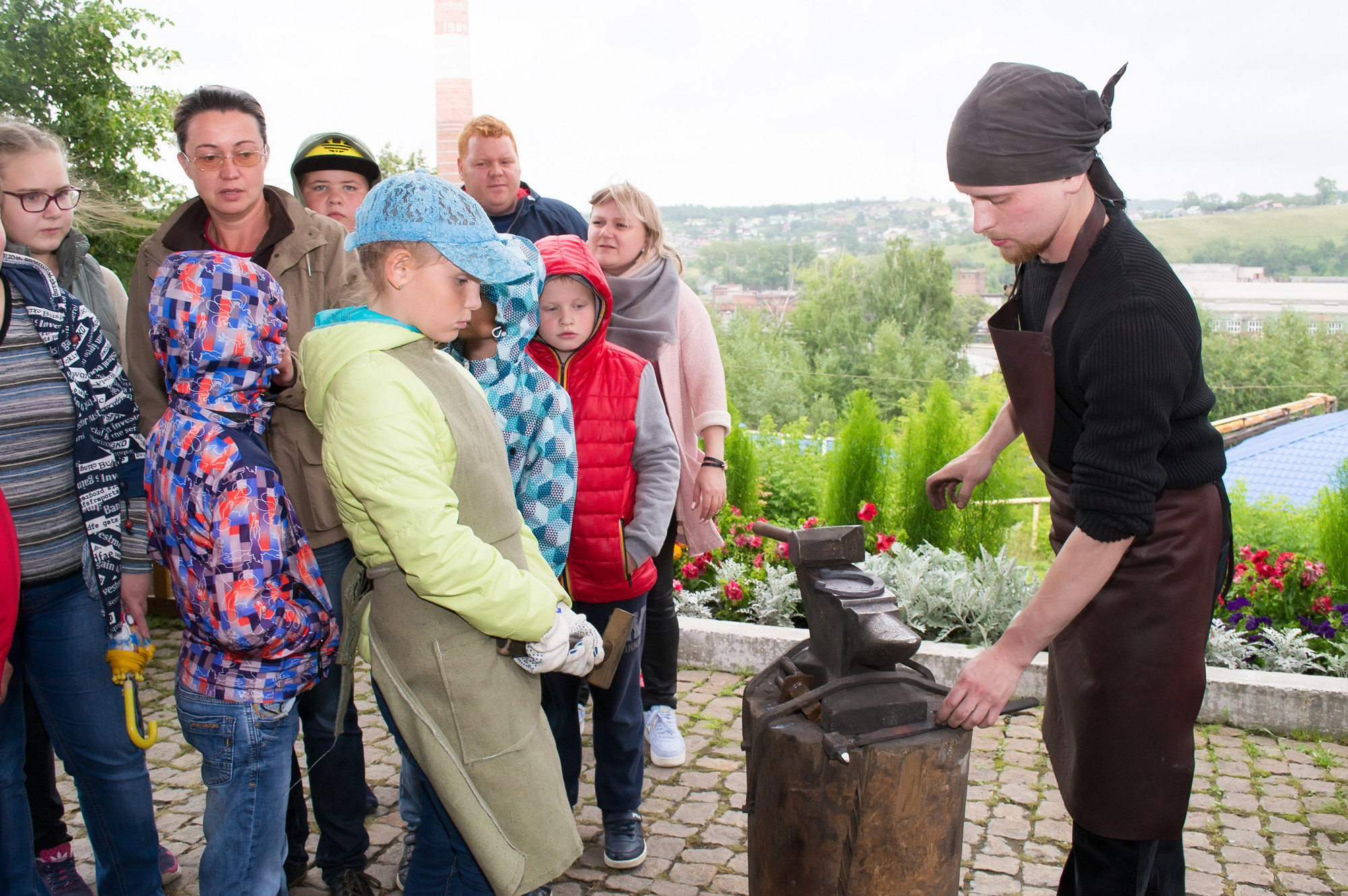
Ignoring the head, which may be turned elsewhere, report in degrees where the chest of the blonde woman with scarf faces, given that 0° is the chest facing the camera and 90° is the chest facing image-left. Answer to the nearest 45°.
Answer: approximately 45°

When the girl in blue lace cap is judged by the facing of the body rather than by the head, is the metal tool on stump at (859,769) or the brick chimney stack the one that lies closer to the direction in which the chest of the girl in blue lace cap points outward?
the metal tool on stump

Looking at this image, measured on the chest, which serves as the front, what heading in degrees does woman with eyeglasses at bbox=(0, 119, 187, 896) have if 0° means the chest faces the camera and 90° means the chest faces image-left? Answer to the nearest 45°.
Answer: approximately 315°

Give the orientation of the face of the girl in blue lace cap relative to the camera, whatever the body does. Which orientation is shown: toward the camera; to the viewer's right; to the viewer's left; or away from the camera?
to the viewer's right

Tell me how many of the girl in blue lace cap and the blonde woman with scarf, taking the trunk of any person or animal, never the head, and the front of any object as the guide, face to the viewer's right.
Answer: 1

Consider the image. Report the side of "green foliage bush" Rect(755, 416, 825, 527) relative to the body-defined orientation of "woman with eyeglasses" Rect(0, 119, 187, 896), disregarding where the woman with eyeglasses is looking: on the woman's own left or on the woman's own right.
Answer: on the woman's own left

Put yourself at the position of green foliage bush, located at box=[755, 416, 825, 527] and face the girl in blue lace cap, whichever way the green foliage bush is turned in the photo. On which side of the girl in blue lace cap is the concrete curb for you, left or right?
left

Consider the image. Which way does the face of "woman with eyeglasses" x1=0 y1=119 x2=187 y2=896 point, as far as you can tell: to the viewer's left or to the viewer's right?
to the viewer's right

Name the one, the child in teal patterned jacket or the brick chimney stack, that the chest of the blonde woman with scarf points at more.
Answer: the child in teal patterned jacket

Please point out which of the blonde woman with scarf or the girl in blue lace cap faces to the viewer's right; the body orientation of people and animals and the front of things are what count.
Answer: the girl in blue lace cap

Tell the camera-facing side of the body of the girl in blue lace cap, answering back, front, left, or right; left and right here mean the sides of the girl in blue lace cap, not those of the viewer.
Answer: right
